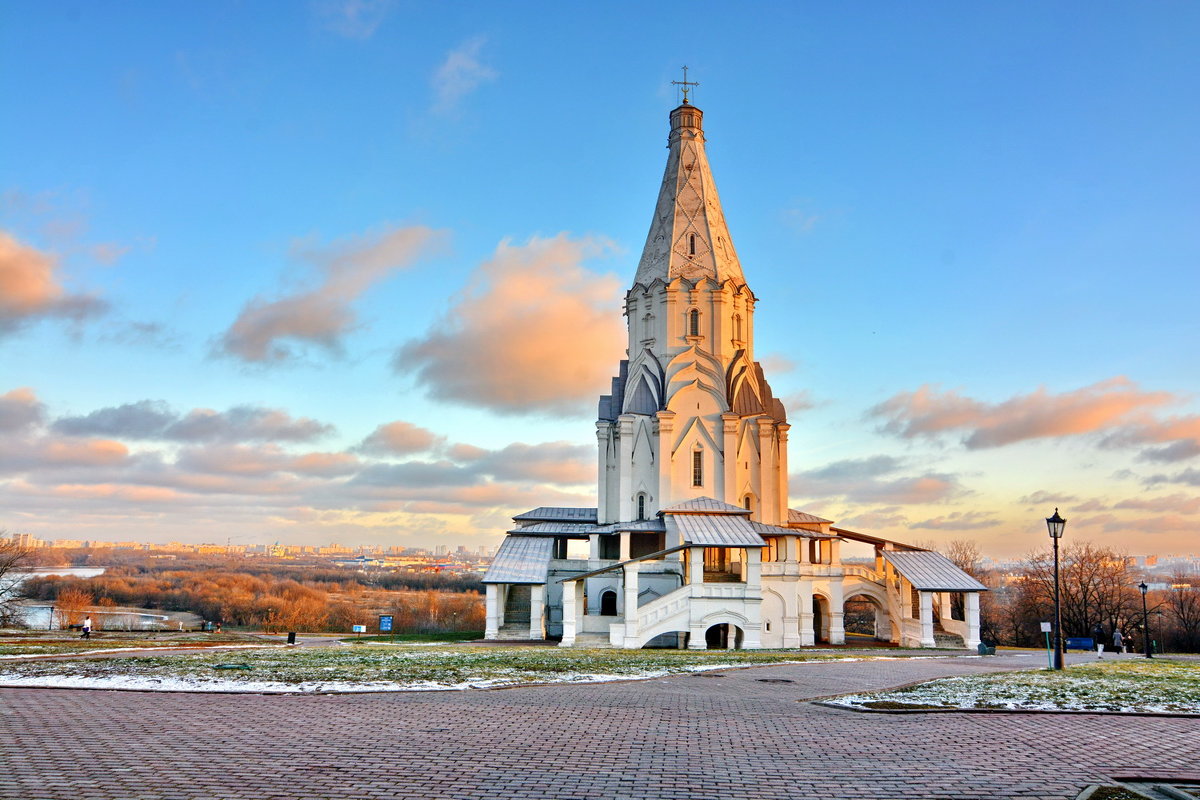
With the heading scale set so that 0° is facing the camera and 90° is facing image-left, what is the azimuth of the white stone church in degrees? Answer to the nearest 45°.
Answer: approximately 0°
